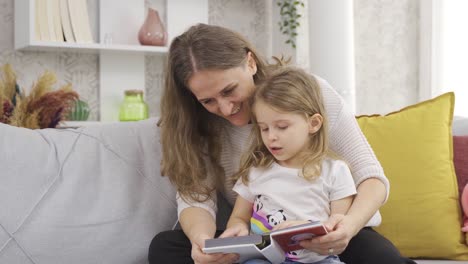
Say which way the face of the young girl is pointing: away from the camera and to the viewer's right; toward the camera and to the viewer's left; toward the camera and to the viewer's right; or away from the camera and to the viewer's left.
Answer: toward the camera and to the viewer's left

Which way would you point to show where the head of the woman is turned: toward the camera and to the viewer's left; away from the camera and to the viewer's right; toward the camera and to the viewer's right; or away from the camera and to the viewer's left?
toward the camera and to the viewer's right

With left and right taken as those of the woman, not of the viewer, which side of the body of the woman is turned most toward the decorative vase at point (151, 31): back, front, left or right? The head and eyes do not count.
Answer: back

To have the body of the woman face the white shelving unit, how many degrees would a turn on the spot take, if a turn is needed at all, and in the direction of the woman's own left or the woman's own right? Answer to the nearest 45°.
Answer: approximately 180°

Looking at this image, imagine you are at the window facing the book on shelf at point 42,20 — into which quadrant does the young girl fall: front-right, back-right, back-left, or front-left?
front-left

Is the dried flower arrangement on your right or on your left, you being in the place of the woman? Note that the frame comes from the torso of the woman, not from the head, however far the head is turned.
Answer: on your right

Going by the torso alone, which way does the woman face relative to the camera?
toward the camera
